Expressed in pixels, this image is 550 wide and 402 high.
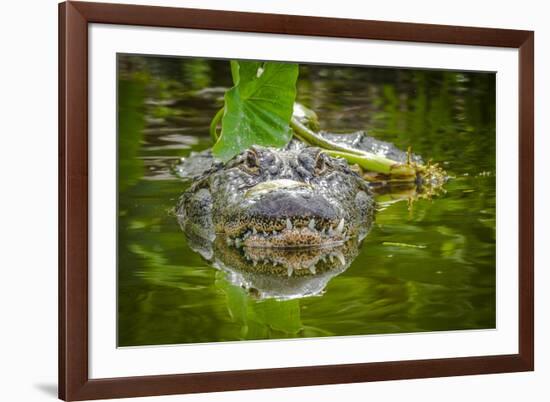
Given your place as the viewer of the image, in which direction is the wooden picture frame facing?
facing the viewer and to the right of the viewer
